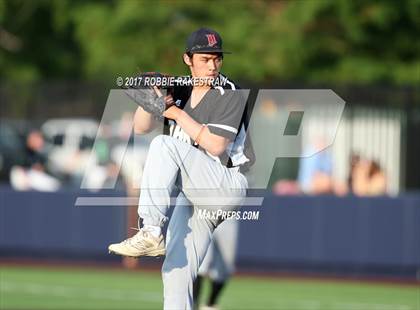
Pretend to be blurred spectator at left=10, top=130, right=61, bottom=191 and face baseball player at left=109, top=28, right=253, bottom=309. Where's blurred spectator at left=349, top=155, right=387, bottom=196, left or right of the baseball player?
left

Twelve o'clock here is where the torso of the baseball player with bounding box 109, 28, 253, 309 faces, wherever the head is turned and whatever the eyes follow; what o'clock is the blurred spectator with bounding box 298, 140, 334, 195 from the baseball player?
The blurred spectator is roughly at 5 o'clock from the baseball player.

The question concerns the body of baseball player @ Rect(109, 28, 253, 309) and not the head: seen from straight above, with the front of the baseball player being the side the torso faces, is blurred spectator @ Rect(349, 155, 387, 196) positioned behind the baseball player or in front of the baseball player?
behind

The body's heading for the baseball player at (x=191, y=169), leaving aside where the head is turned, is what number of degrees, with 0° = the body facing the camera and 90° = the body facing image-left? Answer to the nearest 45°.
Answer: approximately 45°

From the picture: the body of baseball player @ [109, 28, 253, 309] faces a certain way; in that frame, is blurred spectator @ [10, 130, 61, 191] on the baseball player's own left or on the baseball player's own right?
on the baseball player's own right
